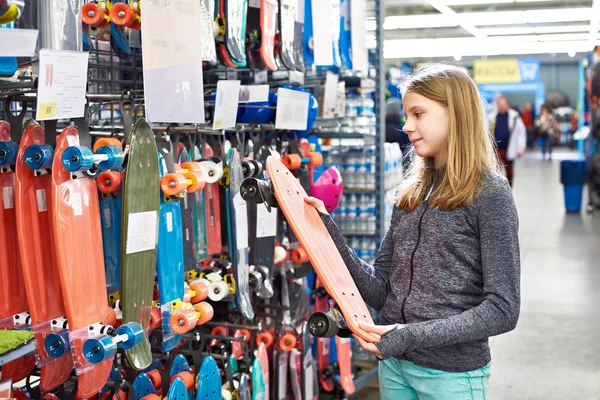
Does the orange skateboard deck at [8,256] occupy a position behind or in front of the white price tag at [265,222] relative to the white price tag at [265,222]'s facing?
in front

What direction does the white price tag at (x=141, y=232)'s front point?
toward the camera

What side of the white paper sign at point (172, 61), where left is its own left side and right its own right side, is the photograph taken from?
front

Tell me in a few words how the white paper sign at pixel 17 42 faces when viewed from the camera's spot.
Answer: facing the viewer

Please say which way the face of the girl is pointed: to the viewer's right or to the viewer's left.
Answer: to the viewer's left

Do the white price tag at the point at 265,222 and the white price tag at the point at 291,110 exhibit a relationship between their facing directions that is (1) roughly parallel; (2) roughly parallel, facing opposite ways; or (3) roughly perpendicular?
roughly parallel

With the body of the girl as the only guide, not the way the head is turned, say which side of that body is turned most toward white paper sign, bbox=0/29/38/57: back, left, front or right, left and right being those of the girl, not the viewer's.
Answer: front

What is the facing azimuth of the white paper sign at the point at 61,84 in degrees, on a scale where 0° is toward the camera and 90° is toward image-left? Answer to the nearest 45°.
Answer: approximately 0°

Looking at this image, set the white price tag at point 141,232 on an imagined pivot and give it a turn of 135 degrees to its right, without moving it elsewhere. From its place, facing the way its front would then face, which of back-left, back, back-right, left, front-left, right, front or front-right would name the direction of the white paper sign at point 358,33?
right

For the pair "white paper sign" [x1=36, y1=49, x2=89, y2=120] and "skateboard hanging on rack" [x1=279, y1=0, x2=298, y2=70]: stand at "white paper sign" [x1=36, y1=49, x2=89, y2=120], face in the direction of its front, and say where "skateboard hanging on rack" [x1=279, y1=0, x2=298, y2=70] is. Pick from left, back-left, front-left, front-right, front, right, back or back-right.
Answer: back-left

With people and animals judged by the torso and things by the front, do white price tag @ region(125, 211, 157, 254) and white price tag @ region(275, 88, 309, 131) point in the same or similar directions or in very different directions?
same or similar directions

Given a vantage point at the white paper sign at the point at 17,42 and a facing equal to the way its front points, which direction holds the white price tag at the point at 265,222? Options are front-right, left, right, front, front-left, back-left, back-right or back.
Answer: back-left

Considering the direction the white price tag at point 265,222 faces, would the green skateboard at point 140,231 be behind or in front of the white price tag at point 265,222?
in front

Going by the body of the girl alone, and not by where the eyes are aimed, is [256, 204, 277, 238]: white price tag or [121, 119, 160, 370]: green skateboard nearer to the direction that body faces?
the green skateboard

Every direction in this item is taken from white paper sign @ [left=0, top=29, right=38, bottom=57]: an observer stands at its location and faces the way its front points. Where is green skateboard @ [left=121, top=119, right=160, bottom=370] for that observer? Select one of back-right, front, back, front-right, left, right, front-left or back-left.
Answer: back-left
